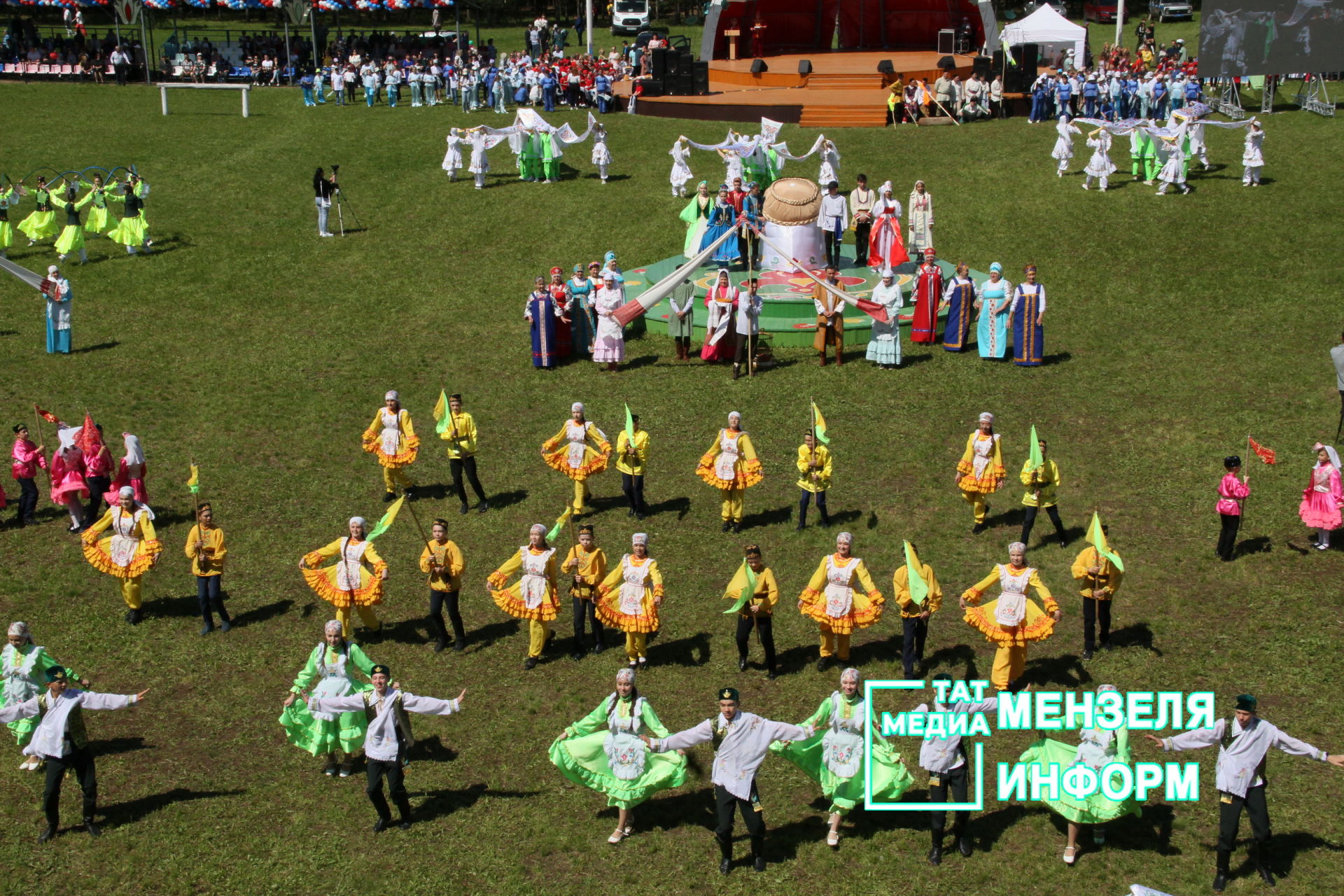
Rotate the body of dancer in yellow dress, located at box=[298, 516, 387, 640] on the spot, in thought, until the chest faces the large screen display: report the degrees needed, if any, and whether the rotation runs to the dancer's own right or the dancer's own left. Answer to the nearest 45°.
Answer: approximately 135° to the dancer's own left

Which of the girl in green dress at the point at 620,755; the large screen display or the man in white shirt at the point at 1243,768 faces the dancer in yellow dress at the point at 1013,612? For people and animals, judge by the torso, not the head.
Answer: the large screen display

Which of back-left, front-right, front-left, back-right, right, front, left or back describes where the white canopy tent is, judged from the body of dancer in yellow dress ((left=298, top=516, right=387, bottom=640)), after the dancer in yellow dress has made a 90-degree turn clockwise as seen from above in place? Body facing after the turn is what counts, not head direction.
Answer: back-right

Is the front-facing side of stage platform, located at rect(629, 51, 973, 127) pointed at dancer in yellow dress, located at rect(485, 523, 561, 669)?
yes

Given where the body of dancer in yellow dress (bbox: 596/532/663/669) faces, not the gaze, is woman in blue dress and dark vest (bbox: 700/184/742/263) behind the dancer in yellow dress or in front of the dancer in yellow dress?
behind

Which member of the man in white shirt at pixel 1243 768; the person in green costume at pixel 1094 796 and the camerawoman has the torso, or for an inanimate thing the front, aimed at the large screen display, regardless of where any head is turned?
the camerawoman

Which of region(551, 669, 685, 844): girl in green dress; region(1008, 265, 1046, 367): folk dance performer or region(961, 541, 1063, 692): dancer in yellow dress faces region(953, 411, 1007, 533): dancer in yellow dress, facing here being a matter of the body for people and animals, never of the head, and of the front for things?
the folk dance performer
